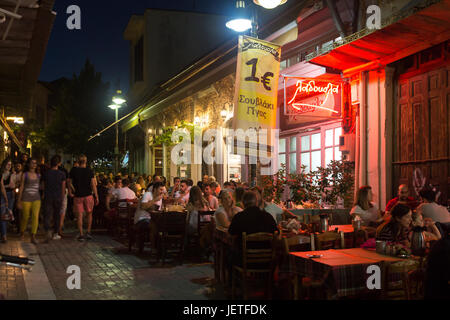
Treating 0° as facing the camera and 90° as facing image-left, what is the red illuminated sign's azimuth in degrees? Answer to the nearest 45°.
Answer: approximately 0°

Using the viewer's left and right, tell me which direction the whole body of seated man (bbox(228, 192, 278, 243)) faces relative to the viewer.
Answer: facing away from the viewer

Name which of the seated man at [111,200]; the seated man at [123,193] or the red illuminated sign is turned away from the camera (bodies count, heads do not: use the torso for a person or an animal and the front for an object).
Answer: the seated man at [123,193]

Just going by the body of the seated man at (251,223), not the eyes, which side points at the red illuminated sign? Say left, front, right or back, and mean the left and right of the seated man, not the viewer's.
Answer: front

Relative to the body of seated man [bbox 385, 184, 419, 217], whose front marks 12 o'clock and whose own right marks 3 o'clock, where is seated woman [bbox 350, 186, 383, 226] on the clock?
The seated woman is roughly at 2 o'clock from the seated man.

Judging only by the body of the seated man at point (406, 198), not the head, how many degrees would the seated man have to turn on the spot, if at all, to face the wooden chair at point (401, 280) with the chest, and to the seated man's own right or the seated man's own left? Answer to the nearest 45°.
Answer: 0° — they already face it

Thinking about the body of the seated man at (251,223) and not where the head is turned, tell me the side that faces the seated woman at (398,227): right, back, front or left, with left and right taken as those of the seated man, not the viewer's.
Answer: right

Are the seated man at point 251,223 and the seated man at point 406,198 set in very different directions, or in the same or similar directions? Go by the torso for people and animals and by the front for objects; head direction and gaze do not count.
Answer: very different directions

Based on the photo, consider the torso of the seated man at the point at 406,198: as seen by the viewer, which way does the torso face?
toward the camera
